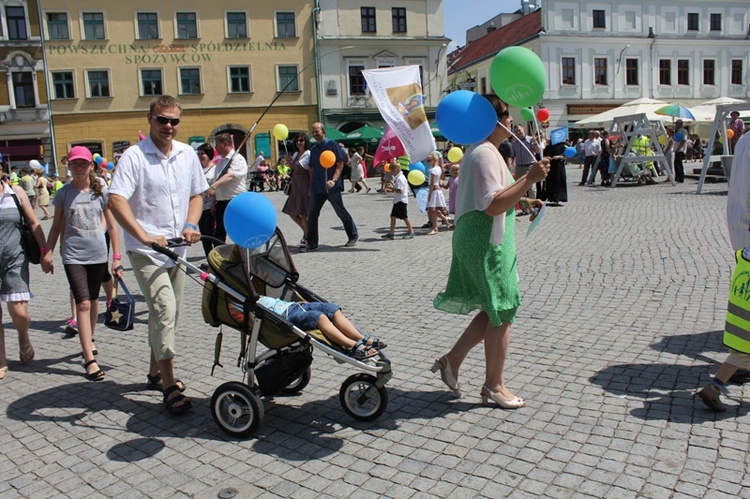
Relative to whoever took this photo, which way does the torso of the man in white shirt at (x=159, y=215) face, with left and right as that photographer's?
facing the viewer and to the right of the viewer

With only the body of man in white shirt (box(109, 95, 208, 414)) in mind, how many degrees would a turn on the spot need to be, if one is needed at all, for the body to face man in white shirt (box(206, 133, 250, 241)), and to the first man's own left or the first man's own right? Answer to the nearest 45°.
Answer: approximately 135° to the first man's own left

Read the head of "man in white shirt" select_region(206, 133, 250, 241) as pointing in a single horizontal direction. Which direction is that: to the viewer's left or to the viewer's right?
to the viewer's left

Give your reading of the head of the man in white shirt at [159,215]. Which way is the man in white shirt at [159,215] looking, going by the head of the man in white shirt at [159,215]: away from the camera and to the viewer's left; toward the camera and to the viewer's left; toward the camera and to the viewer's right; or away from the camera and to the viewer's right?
toward the camera and to the viewer's right
